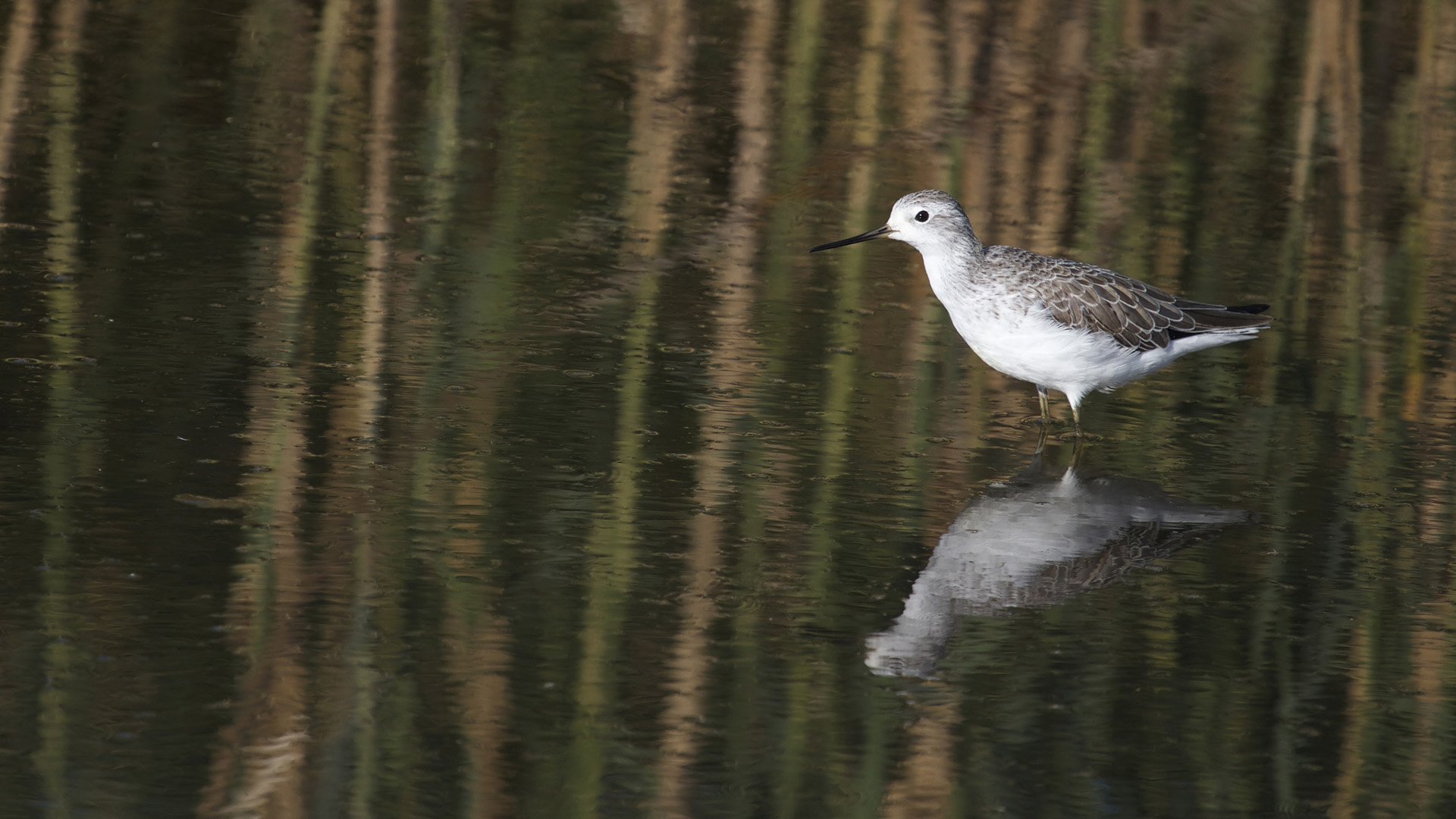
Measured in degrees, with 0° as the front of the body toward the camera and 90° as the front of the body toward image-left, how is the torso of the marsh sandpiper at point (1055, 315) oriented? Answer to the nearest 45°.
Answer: approximately 90°
